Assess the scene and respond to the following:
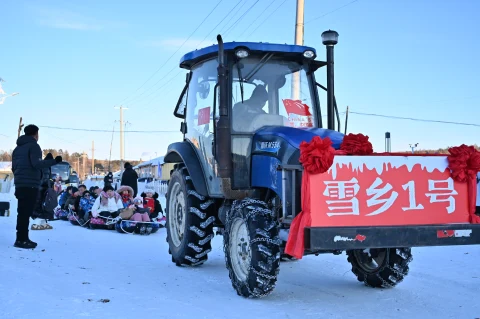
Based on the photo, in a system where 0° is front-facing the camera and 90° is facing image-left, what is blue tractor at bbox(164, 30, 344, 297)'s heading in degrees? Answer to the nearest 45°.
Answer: approximately 315°

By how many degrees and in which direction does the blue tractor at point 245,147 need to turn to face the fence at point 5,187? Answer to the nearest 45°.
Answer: approximately 180°

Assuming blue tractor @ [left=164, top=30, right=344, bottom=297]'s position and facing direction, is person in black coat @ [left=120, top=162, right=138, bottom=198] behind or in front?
behind

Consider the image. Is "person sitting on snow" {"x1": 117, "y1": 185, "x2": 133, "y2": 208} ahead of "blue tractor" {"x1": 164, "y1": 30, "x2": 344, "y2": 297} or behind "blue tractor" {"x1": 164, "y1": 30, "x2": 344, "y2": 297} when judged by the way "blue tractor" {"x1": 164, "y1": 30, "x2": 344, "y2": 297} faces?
behind

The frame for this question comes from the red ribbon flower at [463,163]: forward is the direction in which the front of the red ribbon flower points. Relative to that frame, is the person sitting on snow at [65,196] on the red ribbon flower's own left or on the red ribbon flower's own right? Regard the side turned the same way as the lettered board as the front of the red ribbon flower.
on the red ribbon flower's own right

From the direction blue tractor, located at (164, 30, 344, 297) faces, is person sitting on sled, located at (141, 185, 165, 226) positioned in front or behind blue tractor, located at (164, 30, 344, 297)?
behind

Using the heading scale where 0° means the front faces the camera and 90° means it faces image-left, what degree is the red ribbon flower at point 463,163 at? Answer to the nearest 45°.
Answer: approximately 0°

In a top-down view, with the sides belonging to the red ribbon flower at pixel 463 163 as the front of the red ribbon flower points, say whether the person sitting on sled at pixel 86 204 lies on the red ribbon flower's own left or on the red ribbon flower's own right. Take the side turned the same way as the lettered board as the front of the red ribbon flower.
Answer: on the red ribbon flower's own right

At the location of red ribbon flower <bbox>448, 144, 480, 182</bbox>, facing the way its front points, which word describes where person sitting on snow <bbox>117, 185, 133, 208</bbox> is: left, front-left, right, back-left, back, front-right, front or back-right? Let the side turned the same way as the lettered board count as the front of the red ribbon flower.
back-right

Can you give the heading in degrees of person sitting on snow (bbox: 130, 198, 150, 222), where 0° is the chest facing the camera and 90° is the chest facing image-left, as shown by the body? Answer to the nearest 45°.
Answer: approximately 315°
